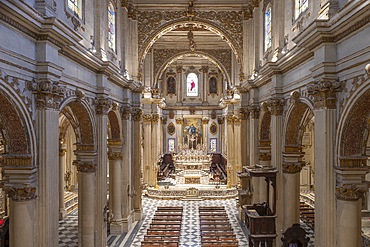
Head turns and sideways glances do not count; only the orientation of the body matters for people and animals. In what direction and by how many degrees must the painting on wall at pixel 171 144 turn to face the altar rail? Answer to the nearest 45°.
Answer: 0° — it already faces it

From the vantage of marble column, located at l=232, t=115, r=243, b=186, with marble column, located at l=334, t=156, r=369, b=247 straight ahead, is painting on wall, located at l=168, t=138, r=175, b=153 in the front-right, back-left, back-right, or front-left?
back-right

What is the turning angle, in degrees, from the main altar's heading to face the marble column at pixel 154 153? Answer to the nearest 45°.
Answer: approximately 45° to its right

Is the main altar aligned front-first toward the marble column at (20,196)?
yes

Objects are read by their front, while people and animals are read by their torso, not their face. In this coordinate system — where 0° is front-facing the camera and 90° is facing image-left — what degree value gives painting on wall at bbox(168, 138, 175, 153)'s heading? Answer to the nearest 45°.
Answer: approximately 0°

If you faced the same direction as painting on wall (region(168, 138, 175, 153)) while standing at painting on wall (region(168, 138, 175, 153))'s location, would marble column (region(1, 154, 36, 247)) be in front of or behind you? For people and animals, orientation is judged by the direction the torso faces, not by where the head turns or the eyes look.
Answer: in front

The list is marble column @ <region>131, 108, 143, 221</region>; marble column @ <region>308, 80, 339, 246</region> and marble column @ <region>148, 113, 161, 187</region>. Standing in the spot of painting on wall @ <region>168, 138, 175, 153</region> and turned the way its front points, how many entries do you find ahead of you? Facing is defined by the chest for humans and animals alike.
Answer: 3

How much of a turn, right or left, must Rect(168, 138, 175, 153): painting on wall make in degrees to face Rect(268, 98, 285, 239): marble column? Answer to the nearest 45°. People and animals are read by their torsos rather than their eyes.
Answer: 0° — it already faces it

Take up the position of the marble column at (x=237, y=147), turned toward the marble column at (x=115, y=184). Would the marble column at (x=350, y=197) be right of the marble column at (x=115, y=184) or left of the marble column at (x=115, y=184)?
left
